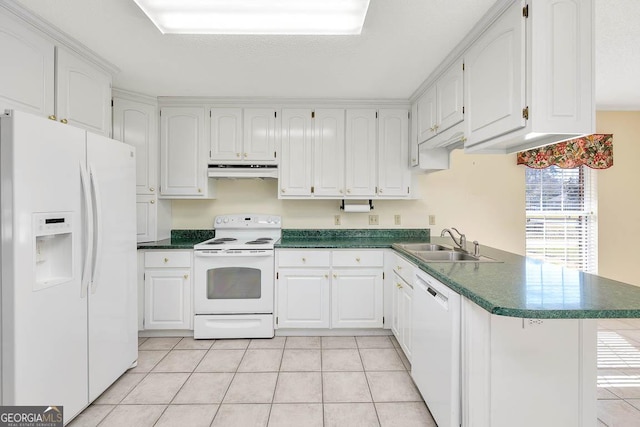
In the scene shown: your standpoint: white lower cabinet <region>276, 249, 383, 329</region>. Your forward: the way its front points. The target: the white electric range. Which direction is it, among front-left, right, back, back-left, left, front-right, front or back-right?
right

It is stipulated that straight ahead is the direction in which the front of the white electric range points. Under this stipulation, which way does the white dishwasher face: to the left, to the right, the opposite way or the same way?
to the right

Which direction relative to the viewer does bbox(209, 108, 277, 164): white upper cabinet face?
toward the camera

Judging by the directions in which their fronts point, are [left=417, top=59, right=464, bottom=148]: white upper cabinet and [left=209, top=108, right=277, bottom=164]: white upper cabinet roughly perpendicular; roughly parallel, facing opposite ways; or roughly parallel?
roughly perpendicular

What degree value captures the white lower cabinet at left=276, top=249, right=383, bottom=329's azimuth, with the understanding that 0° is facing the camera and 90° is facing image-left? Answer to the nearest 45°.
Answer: approximately 0°

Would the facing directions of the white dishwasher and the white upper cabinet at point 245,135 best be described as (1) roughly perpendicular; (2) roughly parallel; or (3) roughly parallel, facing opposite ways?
roughly perpendicular

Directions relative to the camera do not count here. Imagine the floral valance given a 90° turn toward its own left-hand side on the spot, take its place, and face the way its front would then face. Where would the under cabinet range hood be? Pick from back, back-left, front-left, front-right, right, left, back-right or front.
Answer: right

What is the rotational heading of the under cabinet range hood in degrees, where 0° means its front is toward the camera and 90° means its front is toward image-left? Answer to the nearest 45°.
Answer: approximately 0°

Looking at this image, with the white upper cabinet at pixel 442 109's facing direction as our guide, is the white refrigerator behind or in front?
in front

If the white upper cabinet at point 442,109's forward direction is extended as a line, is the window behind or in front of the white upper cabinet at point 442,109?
behind

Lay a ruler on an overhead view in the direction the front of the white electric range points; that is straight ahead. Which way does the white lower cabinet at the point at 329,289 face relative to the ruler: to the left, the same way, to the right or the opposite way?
the same way

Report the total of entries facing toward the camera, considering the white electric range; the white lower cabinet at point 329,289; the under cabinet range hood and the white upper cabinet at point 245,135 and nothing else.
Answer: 4

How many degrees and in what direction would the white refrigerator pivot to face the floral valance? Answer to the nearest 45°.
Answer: approximately 45° to its left

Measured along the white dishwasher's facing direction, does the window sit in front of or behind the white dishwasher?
behind

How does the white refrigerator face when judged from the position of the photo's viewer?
facing the viewer and to the right of the viewer
